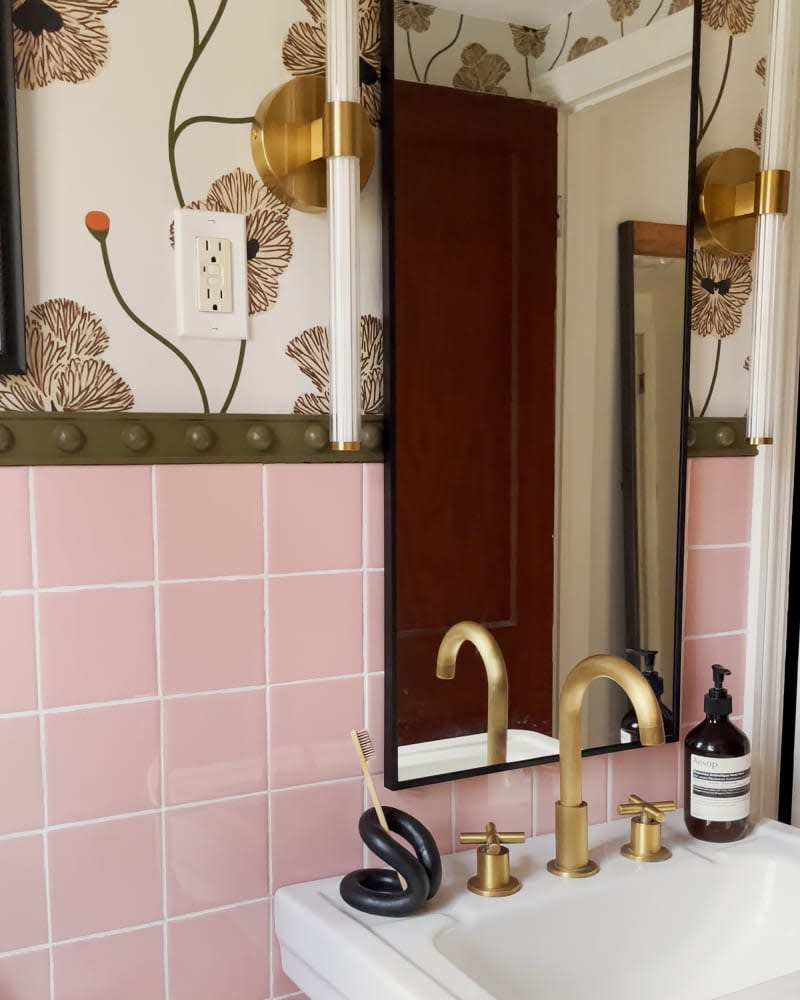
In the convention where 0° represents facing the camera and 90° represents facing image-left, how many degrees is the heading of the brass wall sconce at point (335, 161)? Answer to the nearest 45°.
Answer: approximately 315°

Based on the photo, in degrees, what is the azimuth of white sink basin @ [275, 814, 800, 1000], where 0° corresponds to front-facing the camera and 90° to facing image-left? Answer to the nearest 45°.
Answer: approximately 315°

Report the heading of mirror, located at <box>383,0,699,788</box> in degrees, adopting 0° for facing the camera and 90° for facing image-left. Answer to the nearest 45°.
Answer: approximately 315°

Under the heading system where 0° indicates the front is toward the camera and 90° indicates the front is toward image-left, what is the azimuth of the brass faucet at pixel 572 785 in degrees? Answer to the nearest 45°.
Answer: approximately 315°
